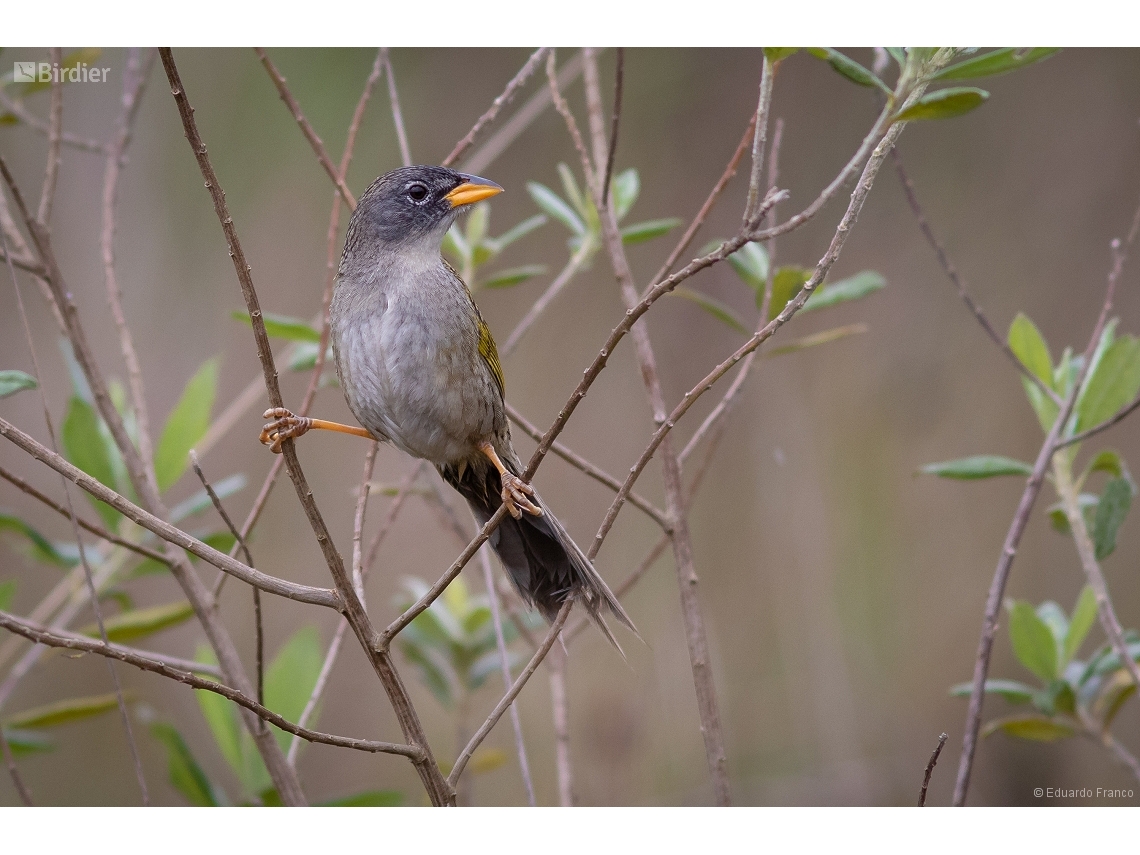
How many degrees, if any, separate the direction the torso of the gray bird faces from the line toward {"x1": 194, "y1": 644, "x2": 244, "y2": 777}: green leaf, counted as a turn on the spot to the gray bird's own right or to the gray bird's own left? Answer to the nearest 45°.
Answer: approximately 90° to the gray bird's own right

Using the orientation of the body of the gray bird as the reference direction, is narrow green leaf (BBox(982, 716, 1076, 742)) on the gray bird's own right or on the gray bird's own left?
on the gray bird's own left

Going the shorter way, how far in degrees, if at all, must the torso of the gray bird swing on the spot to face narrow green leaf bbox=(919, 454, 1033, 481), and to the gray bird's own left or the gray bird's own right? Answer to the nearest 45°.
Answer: approximately 135° to the gray bird's own left

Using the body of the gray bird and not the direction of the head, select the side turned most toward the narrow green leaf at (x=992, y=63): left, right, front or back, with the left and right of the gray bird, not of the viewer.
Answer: left

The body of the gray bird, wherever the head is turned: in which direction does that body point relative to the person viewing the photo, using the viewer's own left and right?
facing the viewer and to the left of the viewer

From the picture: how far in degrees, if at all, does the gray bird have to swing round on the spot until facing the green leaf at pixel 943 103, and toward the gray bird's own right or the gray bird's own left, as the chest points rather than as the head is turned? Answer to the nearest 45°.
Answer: approximately 90° to the gray bird's own left

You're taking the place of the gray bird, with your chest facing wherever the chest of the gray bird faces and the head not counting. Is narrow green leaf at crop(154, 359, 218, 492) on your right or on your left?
on your right

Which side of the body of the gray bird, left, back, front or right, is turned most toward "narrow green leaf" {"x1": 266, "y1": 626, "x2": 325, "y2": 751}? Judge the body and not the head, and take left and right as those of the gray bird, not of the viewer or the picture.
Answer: right

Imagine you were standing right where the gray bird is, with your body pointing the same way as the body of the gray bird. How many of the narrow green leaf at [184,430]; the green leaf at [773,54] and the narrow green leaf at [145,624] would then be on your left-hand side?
1

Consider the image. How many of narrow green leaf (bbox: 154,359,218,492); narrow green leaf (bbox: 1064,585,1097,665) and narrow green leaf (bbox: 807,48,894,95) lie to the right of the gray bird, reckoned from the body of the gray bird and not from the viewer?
1
